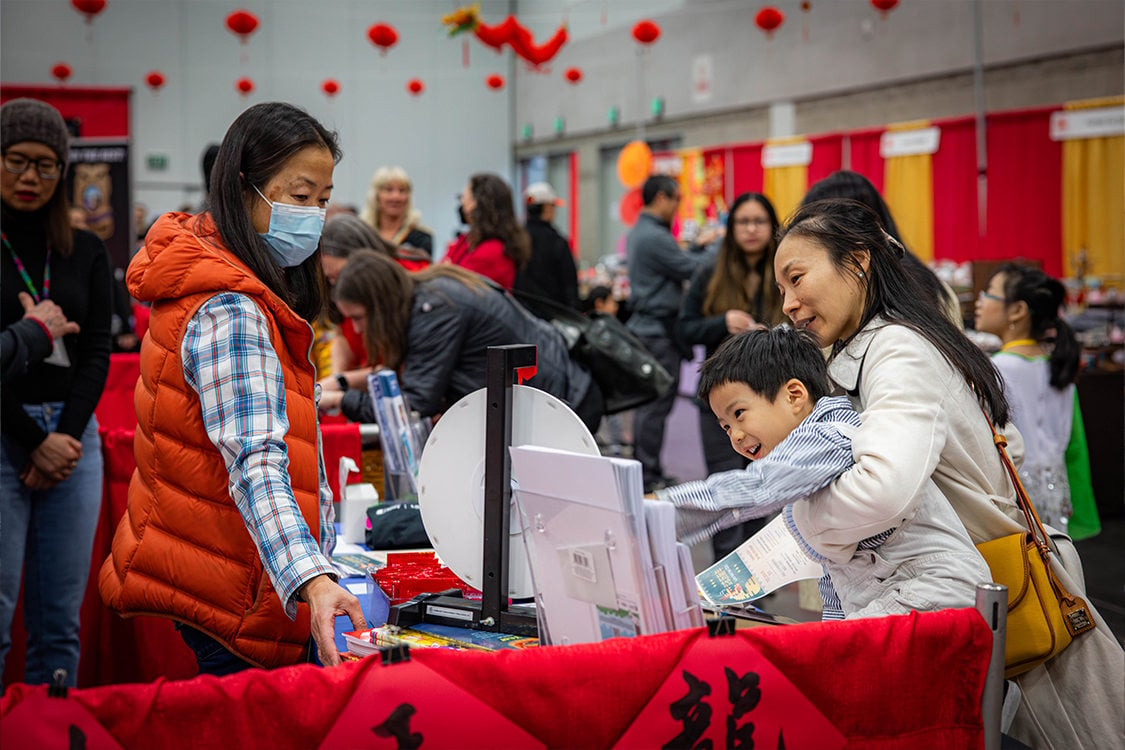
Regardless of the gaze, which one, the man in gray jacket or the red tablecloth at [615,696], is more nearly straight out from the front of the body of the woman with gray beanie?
the red tablecloth

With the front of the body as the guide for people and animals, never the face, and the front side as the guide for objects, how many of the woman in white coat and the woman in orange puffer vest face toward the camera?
0

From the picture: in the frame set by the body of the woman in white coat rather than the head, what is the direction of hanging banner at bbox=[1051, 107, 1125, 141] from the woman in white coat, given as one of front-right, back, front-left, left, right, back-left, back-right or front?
right

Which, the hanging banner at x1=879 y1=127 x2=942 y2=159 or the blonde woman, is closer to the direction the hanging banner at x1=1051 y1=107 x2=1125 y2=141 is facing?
the blonde woman

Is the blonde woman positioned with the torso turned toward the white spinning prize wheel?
yes

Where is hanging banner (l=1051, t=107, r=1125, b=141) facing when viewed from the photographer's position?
facing the viewer and to the left of the viewer

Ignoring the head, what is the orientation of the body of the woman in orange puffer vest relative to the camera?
to the viewer's right

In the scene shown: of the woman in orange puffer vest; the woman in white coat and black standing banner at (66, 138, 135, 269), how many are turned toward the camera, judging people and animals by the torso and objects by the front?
1

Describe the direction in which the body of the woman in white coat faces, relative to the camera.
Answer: to the viewer's left

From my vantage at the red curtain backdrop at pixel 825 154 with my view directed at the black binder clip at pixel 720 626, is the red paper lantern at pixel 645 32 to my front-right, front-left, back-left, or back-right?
front-right

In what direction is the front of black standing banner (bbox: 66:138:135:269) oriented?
toward the camera

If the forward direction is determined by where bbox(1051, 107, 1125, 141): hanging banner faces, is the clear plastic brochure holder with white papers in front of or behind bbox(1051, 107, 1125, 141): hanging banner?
in front

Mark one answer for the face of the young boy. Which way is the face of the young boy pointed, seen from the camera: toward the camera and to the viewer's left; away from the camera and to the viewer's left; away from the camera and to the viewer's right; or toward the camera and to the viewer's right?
toward the camera and to the viewer's left

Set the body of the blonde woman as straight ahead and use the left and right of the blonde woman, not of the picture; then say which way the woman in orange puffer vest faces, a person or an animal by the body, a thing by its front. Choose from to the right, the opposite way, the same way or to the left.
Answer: to the left

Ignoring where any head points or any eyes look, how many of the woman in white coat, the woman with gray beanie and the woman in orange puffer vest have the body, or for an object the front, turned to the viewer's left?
1
